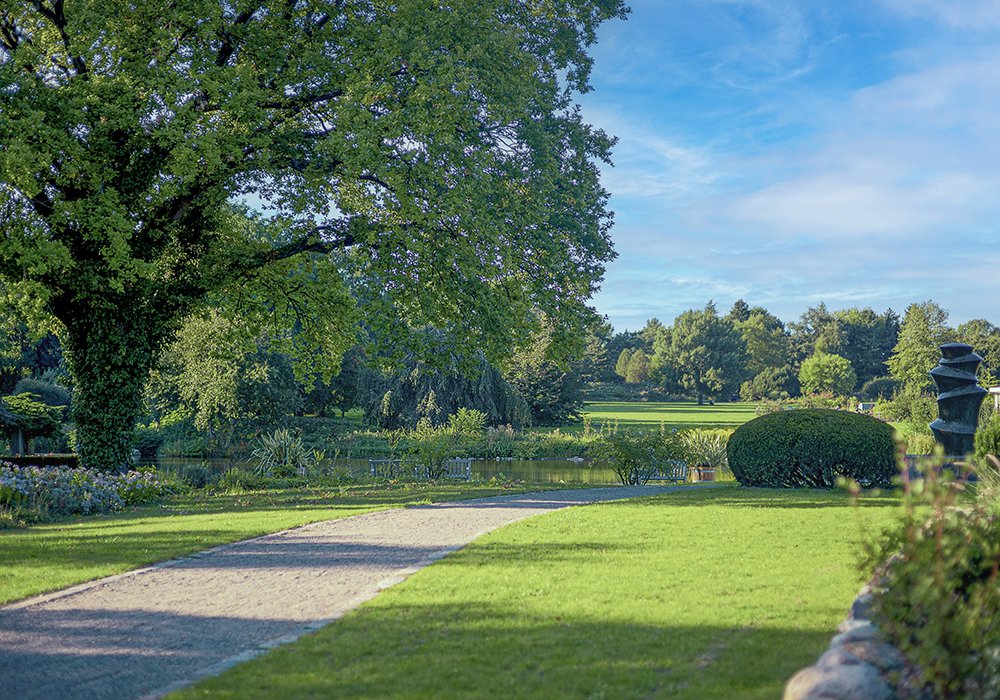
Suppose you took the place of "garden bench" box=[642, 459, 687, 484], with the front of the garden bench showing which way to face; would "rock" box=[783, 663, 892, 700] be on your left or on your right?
on your left

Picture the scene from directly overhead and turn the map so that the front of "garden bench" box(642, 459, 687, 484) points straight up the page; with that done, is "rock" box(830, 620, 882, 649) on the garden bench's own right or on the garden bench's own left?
on the garden bench's own left

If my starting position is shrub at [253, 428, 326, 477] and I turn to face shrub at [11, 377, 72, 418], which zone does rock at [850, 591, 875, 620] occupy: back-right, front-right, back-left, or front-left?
back-left

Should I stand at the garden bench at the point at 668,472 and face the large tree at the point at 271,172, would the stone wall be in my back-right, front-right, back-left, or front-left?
front-left

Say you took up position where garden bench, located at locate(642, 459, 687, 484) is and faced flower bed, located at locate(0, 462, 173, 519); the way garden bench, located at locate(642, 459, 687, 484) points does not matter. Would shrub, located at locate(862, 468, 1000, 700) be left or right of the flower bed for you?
left
